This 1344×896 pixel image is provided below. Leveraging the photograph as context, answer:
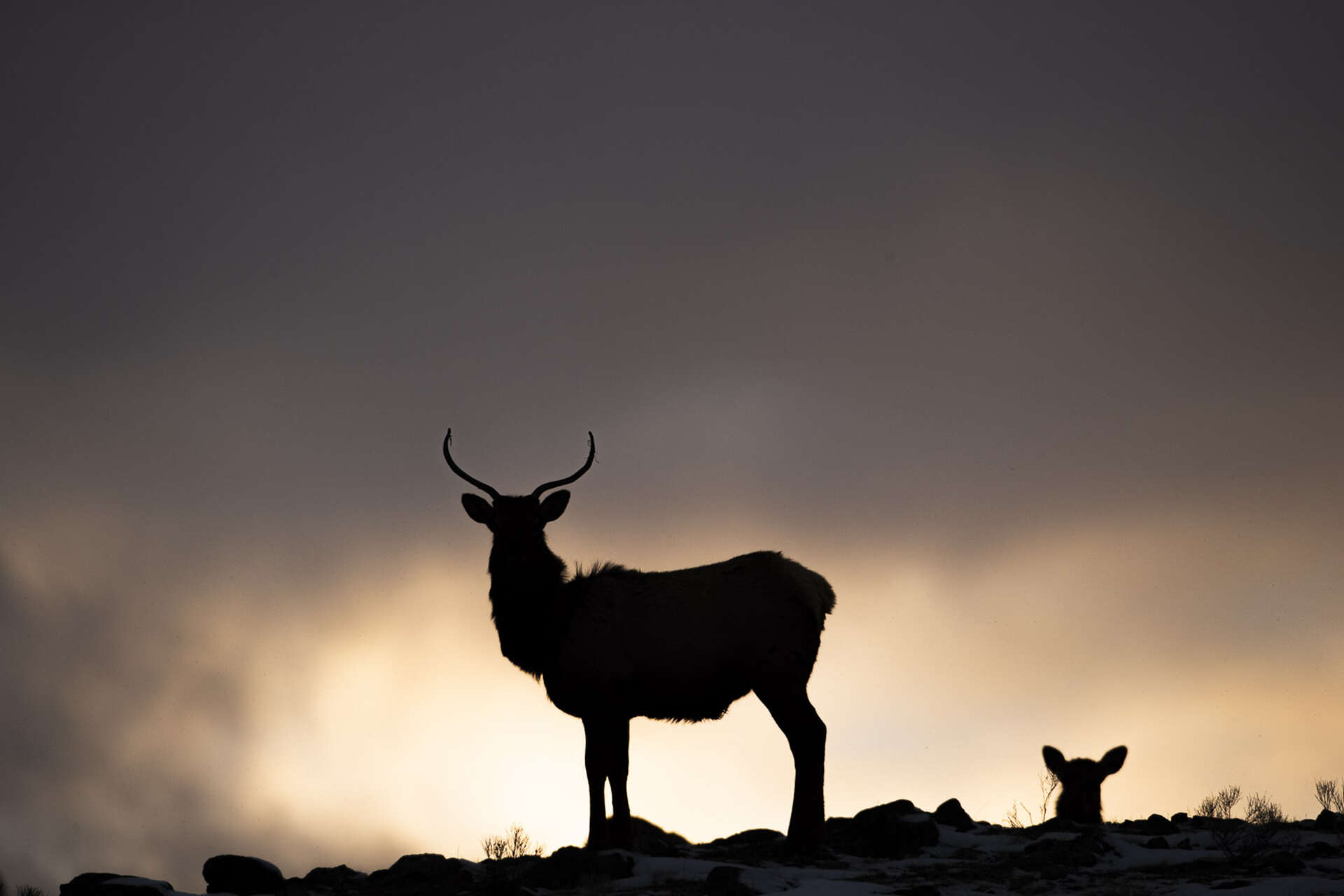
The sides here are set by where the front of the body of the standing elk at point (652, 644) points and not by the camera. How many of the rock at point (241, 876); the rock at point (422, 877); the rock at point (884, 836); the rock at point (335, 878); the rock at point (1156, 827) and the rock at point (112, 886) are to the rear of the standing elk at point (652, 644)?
2

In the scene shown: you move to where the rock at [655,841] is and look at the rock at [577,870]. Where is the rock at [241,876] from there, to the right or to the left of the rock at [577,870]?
right

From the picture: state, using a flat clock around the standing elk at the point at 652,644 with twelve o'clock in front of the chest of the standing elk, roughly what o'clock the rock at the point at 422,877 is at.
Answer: The rock is roughly at 11 o'clock from the standing elk.

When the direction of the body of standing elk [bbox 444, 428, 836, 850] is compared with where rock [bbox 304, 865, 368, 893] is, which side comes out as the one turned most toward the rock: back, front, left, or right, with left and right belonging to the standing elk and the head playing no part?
front

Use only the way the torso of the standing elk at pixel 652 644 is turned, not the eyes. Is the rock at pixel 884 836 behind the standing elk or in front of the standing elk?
behind

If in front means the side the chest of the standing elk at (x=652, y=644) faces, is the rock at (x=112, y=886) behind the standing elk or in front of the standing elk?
in front

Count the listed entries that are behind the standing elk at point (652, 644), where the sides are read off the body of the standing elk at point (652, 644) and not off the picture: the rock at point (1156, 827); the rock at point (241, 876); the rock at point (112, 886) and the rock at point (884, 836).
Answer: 2

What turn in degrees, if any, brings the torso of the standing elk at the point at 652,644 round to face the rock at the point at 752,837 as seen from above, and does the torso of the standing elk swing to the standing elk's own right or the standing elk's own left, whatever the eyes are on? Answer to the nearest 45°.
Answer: approximately 135° to the standing elk's own right

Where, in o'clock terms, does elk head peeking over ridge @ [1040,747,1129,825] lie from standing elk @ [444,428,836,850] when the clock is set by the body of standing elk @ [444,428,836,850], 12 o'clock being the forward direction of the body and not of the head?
elk head peeking over ridge @ [1040,747,1129,825] is roughly at 5 o'clock from standing elk @ [444,428,836,850].

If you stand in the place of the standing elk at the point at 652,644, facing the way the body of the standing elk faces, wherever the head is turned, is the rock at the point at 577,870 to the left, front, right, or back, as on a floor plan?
left

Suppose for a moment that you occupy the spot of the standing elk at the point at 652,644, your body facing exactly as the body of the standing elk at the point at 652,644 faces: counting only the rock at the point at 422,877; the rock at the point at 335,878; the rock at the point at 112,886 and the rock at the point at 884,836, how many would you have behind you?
1

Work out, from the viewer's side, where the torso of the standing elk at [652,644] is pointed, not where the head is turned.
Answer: to the viewer's left
